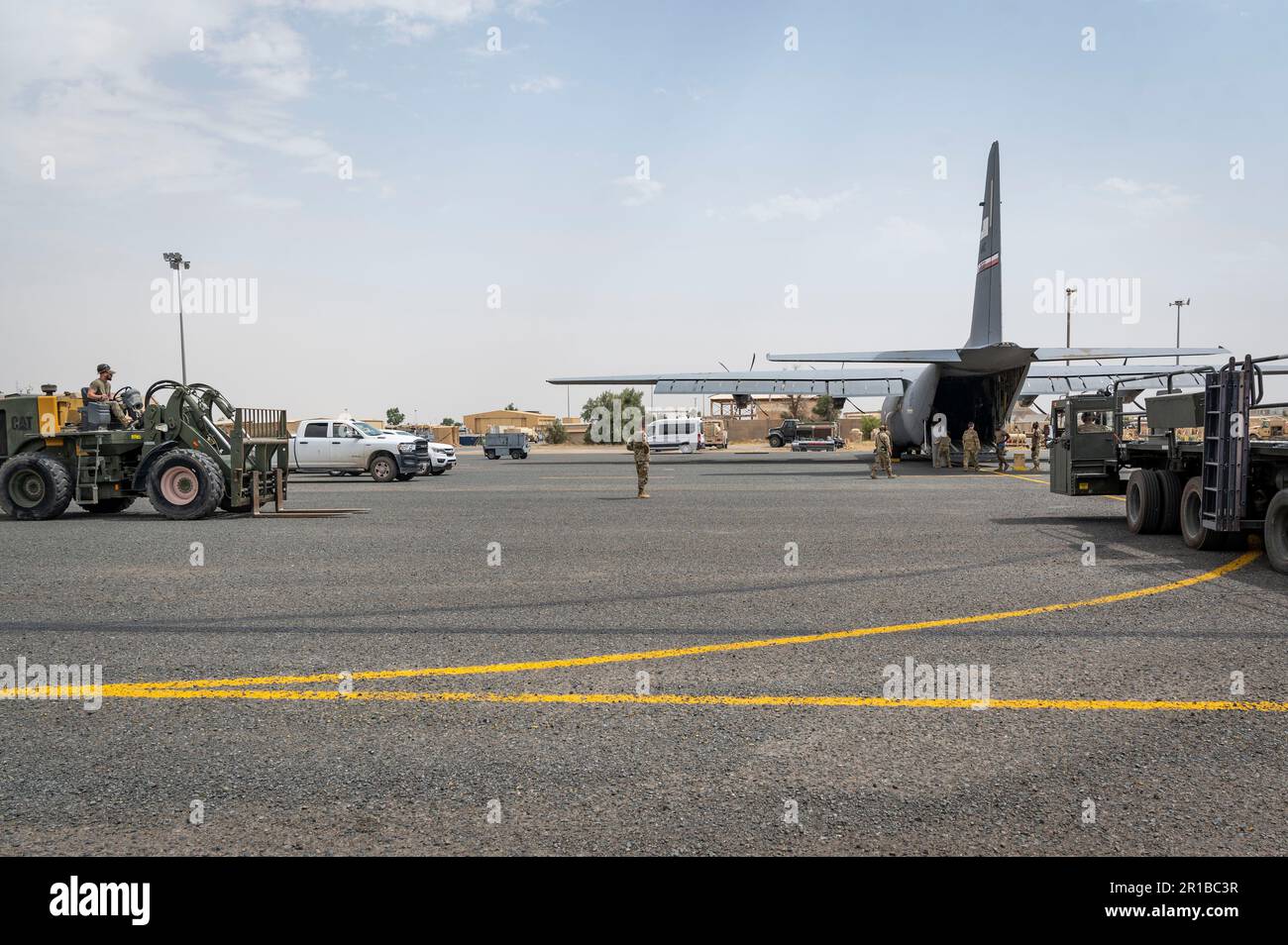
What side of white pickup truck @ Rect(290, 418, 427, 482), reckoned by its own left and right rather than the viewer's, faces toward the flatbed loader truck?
front

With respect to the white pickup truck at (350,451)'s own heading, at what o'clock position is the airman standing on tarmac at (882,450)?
The airman standing on tarmac is roughly at 11 o'clock from the white pickup truck.

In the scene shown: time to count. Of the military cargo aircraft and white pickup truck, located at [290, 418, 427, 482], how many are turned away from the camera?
1

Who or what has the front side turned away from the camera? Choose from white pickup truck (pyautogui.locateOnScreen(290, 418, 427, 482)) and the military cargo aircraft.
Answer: the military cargo aircraft

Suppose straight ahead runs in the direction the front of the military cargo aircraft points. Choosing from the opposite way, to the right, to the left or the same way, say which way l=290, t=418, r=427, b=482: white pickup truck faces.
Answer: to the right

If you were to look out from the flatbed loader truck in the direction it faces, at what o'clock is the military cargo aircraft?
The military cargo aircraft is roughly at 1 o'clock from the flatbed loader truck.

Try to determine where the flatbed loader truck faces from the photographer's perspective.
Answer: facing away from the viewer and to the left of the viewer

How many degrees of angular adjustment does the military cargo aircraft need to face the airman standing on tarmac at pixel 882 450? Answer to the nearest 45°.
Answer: approximately 180°

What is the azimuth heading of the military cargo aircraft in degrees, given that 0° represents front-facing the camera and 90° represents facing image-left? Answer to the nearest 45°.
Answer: approximately 180°

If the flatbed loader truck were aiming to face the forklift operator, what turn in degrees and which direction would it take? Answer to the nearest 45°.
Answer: approximately 45° to its left

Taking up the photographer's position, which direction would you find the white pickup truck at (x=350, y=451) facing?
facing the viewer and to the right of the viewer

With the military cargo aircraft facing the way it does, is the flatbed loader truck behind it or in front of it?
behind
